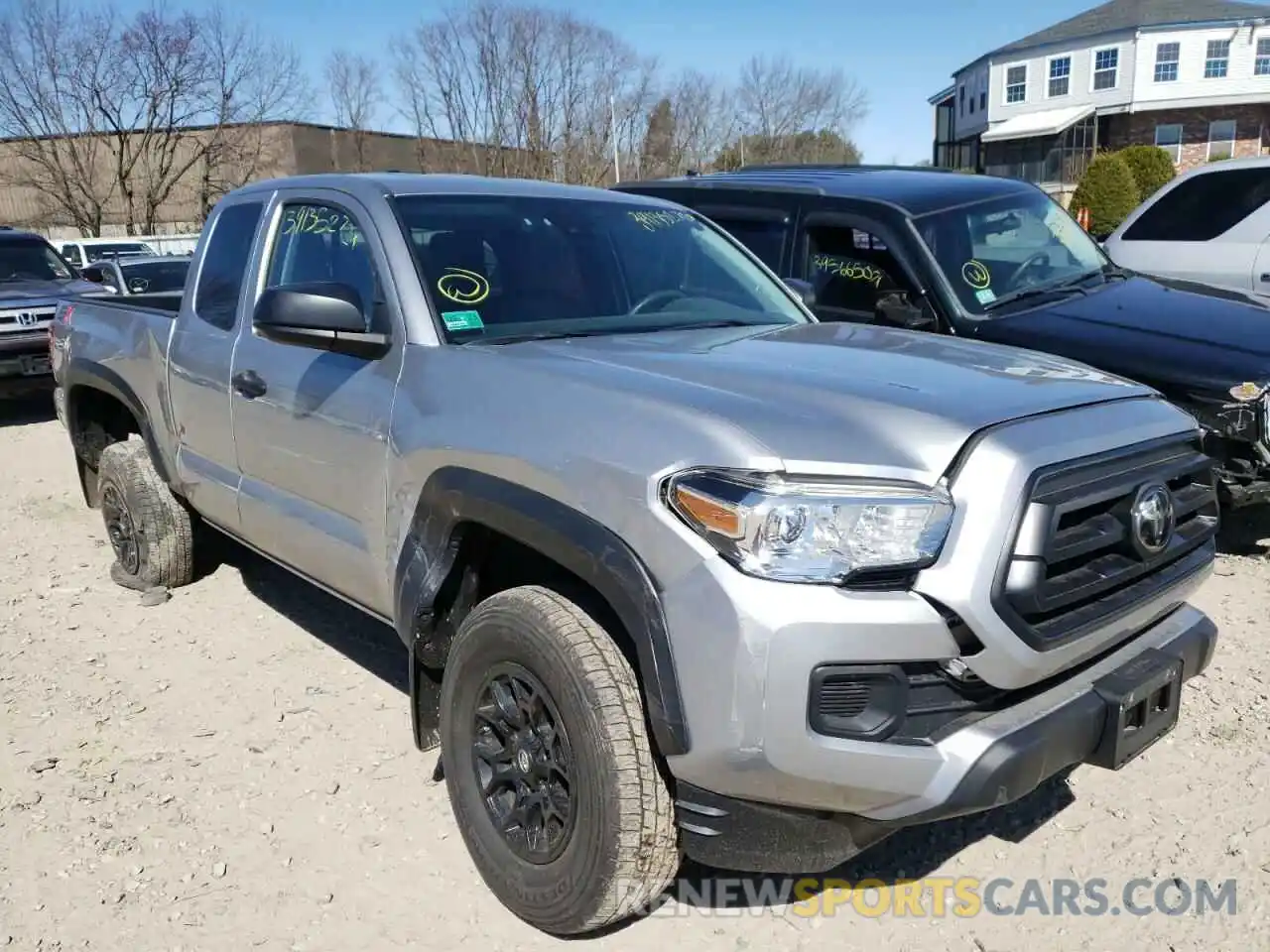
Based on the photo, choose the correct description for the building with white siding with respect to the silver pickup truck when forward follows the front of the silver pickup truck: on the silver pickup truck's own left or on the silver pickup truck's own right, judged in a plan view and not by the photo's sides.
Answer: on the silver pickup truck's own left

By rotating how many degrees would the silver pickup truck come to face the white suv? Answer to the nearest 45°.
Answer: approximately 90° to its left

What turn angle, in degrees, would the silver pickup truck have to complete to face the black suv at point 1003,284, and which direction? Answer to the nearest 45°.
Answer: approximately 90° to its left

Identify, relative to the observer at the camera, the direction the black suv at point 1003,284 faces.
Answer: facing the viewer and to the right of the viewer

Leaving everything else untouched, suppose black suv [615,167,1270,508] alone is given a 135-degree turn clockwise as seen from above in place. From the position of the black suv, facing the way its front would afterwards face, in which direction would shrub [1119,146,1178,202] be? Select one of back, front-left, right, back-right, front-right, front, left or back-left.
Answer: right

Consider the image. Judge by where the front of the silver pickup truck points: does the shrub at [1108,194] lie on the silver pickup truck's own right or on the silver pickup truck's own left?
on the silver pickup truck's own left

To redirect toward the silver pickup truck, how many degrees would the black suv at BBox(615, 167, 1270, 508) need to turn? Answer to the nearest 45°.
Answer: approximately 45° to its right

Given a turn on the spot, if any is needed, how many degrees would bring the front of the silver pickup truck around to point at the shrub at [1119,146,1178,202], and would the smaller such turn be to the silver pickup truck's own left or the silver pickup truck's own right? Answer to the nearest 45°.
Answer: approximately 90° to the silver pickup truck's own left

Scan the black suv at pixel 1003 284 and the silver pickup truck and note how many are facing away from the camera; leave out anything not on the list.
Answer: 0

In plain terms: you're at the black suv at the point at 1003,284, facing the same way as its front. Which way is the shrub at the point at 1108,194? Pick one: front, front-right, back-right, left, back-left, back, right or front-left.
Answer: back-left

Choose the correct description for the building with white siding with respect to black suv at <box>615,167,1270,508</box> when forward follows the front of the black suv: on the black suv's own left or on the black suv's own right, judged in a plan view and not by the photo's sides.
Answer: on the black suv's own left
